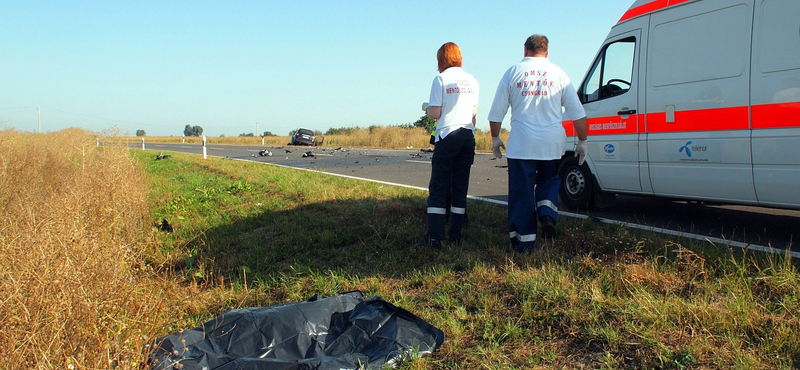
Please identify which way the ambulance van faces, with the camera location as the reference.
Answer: facing away from the viewer and to the left of the viewer

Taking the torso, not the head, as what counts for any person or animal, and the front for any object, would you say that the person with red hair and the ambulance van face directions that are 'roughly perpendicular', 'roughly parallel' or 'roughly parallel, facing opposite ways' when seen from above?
roughly parallel

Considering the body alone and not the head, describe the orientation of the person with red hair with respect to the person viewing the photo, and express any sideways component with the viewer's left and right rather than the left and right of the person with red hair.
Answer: facing away from the viewer and to the left of the viewer

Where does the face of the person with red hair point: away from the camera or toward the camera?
away from the camera

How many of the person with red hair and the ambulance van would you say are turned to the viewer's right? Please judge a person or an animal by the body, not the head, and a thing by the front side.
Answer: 0

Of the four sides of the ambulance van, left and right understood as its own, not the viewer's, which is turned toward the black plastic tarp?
left

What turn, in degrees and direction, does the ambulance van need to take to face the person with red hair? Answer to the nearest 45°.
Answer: approximately 90° to its left
